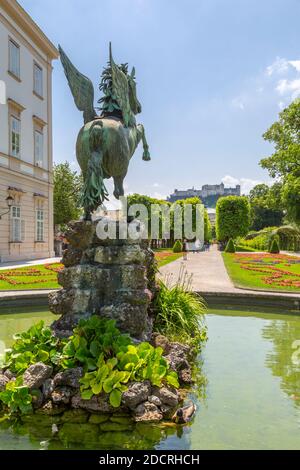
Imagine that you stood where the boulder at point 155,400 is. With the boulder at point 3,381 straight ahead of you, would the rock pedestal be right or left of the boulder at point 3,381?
right

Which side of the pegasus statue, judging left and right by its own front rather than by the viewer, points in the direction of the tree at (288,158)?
front

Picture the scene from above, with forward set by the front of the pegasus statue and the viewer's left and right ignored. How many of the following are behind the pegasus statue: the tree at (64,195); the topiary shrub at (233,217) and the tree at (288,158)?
0

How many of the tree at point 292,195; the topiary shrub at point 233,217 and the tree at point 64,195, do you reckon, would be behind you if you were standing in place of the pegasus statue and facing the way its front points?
0

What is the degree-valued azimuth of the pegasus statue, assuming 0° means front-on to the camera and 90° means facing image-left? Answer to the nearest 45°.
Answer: approximately 225°

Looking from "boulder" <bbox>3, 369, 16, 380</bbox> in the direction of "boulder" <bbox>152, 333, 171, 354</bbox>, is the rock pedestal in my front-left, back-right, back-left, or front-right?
front-left
